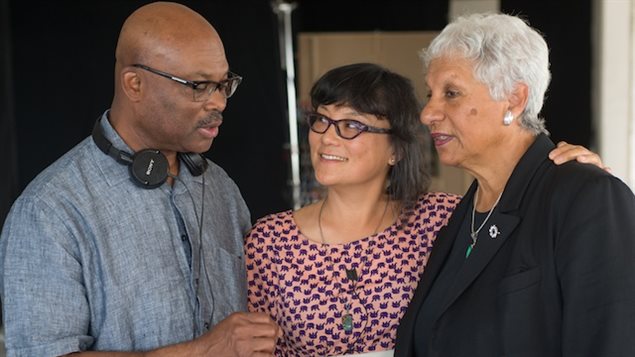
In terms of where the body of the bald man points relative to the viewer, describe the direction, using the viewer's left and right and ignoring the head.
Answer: facing the viewer and to the right of the viewer

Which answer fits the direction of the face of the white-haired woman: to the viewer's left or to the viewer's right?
to the viewer's left

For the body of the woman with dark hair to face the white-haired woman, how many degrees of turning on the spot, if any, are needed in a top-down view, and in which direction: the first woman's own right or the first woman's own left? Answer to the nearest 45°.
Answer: approximately 45° to the first woman's own left

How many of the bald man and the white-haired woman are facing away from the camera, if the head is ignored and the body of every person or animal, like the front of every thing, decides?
0

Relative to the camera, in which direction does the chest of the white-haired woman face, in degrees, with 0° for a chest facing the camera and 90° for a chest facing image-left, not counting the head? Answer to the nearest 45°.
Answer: approximately 45°

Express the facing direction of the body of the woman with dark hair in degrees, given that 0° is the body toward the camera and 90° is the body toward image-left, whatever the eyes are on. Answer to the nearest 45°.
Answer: approximately 0°

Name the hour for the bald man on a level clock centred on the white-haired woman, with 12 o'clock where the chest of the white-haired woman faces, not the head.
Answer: The bald man is roughly at 1 o'clock from the white-haired woman.

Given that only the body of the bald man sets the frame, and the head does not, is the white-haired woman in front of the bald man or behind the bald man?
in front

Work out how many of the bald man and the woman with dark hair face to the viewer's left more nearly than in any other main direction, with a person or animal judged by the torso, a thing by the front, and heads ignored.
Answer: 0

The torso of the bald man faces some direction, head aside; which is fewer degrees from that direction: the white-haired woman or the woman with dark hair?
the white-haired woman

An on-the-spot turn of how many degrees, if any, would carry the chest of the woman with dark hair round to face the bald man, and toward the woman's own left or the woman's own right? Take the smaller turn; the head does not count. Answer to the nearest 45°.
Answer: approximately 45° to the woman's own right
